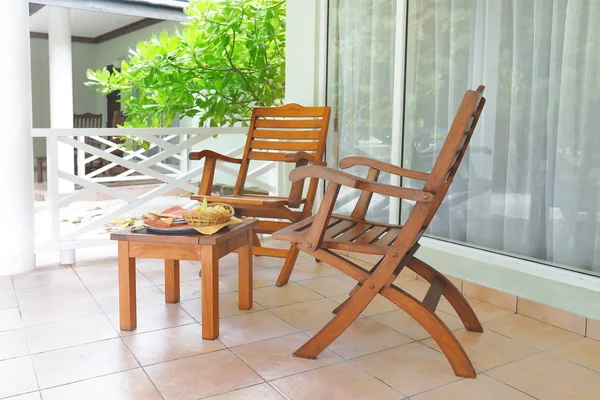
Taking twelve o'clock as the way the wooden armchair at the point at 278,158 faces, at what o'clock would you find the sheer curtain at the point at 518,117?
The sheer curtain is roughly at 9 o'clock from the wooden armchair.

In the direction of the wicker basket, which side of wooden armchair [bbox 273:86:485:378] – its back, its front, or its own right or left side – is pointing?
front

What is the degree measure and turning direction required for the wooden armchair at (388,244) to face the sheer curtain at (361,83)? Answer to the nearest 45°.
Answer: approximately 90° to its right

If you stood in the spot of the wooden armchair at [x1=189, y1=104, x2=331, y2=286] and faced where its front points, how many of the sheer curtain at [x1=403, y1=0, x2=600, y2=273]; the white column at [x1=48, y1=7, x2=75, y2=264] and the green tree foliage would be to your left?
1

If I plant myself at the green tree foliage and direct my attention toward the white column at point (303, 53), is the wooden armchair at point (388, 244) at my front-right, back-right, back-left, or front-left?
front-right

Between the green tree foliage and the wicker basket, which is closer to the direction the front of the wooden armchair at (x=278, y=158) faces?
the wicker basket

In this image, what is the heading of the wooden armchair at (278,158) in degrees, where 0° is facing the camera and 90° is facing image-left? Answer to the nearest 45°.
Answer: approximately 45°

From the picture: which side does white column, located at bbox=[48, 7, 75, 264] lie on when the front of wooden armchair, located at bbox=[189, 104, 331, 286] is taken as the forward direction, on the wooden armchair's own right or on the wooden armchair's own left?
on the wooden armchair's own right

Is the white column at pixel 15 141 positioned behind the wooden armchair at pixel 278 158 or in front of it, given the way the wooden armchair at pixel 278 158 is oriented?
in front

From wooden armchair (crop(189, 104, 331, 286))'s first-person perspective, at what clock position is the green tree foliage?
The green tree foliage is roughly at 4 o'clock from the wooden armchair.

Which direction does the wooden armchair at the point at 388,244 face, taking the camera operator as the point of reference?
facing to the left of the viewer

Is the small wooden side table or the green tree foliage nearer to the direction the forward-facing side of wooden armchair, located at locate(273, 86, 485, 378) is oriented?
the small wooden side table

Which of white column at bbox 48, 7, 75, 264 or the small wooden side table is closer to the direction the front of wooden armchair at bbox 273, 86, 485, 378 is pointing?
the small wooden side table

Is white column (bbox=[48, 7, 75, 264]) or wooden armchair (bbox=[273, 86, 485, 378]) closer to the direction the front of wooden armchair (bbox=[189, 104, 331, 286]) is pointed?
the wooden armchair

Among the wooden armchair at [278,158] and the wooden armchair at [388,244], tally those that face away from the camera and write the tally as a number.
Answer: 0

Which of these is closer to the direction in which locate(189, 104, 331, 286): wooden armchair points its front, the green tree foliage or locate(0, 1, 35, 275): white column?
the white column

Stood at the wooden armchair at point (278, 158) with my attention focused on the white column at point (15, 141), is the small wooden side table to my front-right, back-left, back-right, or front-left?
front-left

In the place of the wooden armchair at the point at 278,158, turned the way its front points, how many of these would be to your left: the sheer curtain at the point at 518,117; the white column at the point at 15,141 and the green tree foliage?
1
